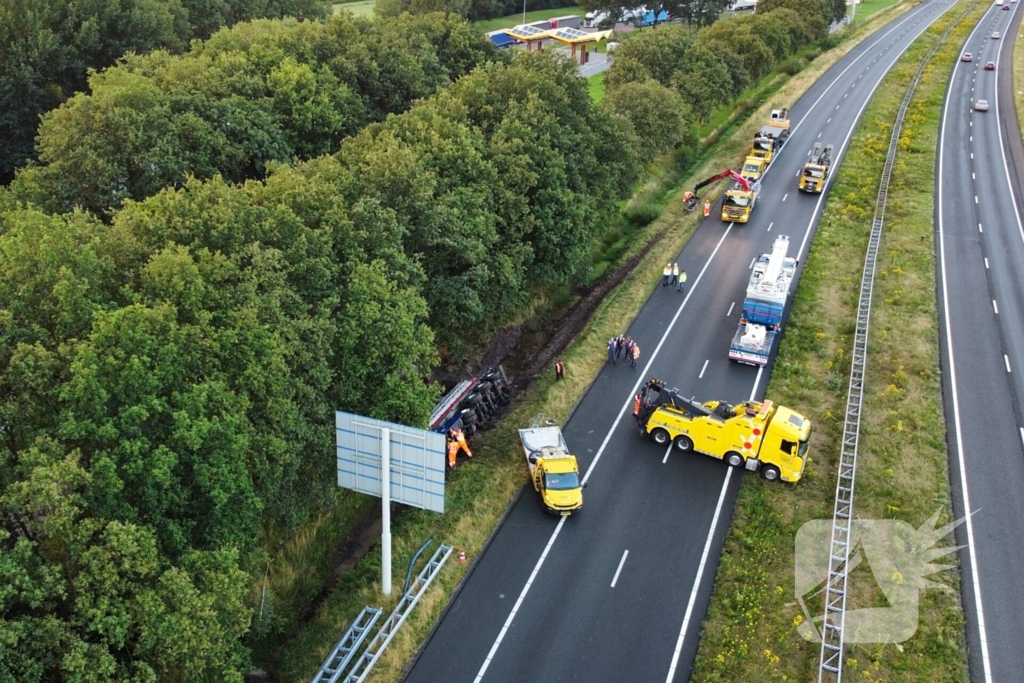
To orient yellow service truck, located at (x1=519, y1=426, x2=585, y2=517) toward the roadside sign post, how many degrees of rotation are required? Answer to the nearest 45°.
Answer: approximately 45° to its right

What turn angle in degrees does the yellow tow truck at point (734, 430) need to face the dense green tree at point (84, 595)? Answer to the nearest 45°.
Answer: approximately 135° to its right

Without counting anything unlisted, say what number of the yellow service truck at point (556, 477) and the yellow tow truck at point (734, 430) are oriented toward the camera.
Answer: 1

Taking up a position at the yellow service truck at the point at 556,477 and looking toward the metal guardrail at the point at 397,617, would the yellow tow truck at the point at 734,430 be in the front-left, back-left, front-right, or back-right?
back-left

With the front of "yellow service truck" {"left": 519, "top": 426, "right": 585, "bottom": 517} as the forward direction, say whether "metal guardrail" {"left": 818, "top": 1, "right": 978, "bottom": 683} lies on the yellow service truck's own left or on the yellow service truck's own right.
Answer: on the yellow service truck's own left

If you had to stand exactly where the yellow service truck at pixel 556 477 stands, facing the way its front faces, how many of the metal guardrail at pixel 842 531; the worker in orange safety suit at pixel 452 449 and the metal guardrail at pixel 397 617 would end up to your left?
1

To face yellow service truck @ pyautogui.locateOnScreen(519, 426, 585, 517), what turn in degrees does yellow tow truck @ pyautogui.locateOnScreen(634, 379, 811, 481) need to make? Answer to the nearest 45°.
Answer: approximately 135° to its right

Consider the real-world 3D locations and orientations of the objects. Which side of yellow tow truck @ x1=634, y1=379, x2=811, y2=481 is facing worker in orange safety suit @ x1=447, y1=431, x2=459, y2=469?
back

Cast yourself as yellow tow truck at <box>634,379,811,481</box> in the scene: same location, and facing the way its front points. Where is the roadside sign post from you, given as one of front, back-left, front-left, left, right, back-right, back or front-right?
back-right

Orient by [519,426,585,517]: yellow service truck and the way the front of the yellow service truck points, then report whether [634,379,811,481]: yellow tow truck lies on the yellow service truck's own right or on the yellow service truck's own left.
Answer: on the yellow service truck's own left

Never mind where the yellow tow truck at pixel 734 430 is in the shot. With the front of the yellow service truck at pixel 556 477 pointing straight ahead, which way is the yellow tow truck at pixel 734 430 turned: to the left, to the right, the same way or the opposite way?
to the left

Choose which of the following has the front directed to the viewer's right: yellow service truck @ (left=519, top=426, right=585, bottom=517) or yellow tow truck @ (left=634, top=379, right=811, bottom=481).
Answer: the yellow tow truck

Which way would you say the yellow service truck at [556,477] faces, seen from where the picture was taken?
facing the viewer

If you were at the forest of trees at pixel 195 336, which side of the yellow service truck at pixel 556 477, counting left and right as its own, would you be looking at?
right

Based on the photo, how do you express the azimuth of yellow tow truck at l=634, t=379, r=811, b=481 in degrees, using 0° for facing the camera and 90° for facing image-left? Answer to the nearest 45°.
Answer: approximately 270°

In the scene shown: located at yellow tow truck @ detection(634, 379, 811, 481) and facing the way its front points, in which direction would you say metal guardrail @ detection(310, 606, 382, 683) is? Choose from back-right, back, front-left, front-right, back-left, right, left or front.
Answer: back-right
